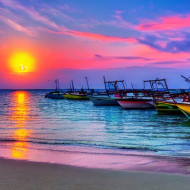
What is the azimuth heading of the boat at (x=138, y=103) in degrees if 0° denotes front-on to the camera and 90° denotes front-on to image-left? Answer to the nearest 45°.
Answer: approximately 90°
